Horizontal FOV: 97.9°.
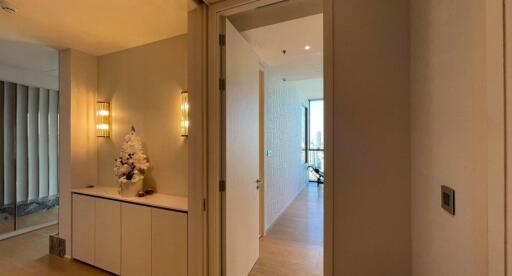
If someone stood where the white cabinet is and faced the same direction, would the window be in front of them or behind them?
behind

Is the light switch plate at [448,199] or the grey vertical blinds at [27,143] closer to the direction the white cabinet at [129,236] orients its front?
the light switch plate

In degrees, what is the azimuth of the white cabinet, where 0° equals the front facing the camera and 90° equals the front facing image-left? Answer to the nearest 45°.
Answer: approximately 45°

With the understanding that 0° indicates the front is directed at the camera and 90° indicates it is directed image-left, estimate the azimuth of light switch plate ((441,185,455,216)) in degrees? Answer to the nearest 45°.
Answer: approximately 45°

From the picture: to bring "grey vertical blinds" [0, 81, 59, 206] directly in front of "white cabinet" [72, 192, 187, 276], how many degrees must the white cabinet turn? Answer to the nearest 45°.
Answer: approximately 90° to its right

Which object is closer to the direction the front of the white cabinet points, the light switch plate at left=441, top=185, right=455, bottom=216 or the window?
the light switch plate
